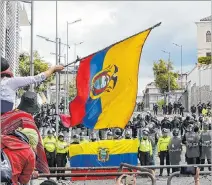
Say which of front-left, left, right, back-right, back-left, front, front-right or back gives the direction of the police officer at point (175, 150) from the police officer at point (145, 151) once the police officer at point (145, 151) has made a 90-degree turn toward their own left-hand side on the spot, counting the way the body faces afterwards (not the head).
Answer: front

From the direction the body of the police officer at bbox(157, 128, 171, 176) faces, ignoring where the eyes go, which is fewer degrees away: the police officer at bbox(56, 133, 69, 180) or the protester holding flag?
the protester holding flag

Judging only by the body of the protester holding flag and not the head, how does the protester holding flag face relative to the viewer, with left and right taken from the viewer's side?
facing away from the viewer

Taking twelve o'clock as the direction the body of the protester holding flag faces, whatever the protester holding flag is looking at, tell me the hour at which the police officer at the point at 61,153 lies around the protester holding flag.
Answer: The police officer is roughly at 12 o'clock from the protester holding flag.

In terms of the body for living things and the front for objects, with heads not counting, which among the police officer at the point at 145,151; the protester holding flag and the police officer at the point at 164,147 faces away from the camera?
the protester holding flag

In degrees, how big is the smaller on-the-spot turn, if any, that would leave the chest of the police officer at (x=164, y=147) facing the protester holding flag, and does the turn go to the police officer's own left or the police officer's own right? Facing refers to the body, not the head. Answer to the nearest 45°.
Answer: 0° — they already face them

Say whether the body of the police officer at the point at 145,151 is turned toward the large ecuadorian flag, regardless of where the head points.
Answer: yes

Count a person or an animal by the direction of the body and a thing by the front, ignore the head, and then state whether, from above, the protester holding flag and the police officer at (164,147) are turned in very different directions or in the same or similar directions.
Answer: very different directions

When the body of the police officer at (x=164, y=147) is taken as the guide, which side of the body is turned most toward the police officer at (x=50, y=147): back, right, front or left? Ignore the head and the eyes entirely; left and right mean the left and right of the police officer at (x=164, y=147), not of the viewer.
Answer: right

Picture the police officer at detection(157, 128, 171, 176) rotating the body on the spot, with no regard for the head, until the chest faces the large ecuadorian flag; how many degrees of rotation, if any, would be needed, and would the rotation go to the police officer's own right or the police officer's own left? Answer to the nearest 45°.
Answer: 0° — they already face it

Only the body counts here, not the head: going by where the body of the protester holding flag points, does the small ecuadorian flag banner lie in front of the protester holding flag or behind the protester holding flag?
in front

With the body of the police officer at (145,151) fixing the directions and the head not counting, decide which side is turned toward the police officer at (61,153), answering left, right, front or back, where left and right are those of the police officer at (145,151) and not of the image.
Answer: right
